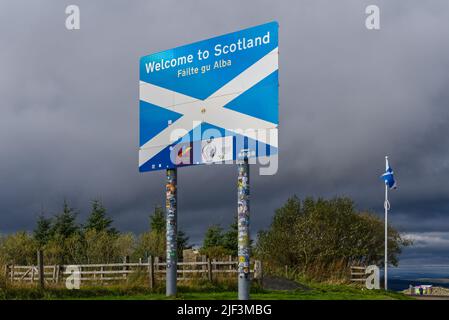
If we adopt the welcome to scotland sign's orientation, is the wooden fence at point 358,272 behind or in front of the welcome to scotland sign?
behind

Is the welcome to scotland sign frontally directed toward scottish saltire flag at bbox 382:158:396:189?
no
